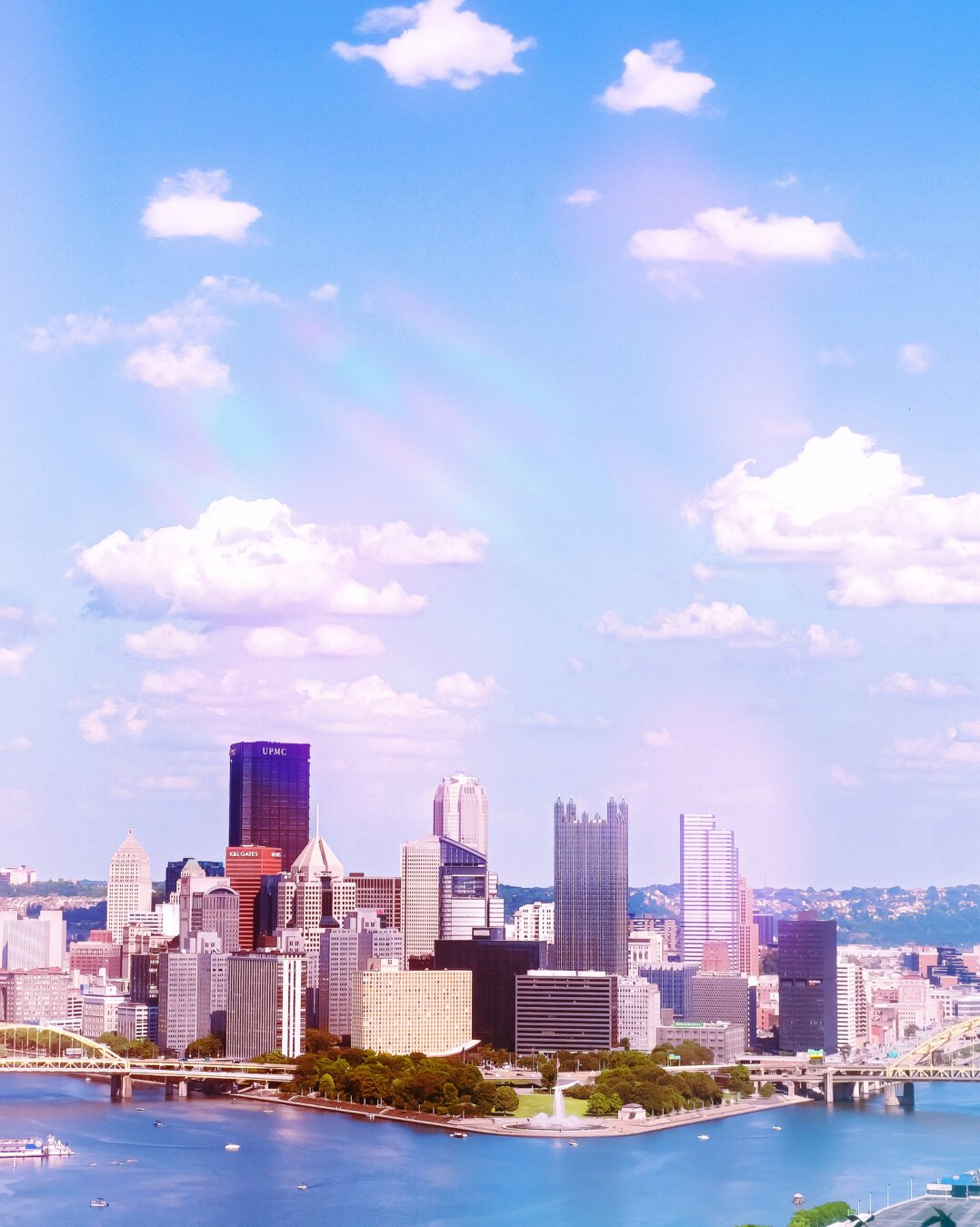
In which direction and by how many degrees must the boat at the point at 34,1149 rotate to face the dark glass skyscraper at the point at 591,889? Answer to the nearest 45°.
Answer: approximately 45° to its left

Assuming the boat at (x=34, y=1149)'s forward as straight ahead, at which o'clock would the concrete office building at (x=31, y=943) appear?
The concrete office building is roughly at 9 o'clock from the boat.

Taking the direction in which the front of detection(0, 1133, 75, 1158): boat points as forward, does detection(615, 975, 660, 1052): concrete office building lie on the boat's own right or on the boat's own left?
on the boat's own left

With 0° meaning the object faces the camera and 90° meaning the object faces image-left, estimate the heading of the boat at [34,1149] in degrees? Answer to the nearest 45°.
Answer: approximately 270°

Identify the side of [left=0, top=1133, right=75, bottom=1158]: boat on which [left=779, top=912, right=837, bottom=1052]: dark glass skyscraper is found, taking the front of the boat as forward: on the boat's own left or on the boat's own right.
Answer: on the boat's own left

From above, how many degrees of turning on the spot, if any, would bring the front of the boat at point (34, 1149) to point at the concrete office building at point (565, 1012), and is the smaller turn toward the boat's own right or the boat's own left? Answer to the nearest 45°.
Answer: approximately 45° to the boat's own left

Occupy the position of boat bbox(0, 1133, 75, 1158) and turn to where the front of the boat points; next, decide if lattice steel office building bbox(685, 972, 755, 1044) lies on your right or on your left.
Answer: on your left

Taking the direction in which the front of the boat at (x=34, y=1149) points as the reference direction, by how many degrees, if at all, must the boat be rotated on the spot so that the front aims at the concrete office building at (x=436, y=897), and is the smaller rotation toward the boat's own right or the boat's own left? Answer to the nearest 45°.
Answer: approximately 90° to the boat's own left

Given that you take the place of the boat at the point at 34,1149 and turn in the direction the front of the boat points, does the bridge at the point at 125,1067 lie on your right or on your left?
on your left

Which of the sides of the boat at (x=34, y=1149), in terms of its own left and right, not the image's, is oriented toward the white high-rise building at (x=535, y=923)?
left

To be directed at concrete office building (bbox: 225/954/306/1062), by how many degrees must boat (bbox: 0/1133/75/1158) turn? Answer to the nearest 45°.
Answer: approximately 90° to its left
